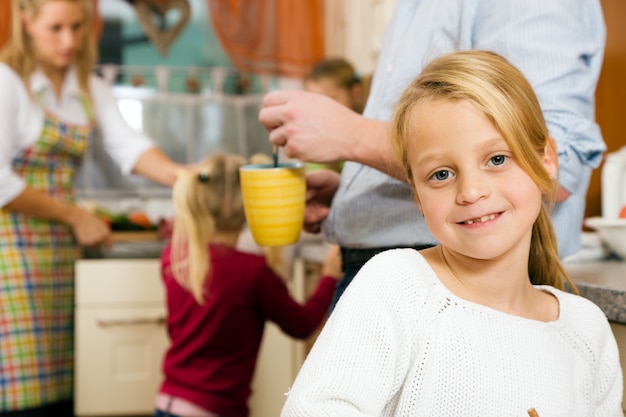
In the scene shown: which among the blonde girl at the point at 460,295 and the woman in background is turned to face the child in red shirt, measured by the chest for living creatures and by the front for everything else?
the woman in background

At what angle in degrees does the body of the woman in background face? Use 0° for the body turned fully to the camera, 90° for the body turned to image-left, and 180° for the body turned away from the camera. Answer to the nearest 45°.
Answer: approximately 315°

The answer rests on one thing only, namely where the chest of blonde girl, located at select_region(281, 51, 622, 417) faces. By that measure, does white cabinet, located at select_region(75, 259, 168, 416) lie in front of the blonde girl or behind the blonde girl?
behind

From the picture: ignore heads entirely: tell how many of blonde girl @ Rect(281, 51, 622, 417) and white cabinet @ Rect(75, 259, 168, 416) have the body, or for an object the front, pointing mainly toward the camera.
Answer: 2

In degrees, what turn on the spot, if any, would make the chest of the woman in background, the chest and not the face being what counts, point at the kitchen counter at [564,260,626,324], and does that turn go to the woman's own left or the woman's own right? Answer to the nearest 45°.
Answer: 0° — they already face it

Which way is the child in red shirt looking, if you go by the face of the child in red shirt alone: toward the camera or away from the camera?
away from the camera

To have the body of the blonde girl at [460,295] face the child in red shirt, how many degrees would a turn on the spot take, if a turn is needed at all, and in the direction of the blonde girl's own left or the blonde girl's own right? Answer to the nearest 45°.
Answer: approximately 135° to the blonde girl's own right

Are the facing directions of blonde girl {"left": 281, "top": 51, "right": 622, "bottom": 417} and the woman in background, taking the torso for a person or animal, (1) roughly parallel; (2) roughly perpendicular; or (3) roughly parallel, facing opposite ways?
roughly perpendicular

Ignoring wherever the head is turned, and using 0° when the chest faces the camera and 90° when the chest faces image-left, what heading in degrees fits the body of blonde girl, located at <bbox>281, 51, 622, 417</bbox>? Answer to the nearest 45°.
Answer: approximately 0°

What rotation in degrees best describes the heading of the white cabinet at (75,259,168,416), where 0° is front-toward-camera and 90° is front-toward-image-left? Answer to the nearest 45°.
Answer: approximately 0°
